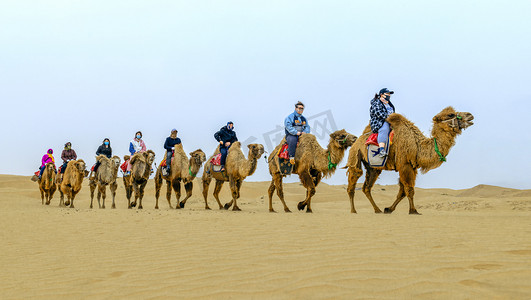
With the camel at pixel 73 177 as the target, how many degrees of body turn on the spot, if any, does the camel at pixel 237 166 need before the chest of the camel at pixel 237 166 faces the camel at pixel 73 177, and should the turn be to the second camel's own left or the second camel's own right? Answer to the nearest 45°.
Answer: approximately 180°

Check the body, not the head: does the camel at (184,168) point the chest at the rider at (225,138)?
yes

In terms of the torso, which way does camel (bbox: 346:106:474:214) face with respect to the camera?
to the viewer's right

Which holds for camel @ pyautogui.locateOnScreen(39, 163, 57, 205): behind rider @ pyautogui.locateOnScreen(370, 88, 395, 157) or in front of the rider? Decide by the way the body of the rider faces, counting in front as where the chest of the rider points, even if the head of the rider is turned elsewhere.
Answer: behind

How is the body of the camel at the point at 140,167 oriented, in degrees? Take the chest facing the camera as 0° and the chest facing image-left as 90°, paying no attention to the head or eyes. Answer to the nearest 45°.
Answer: approximately 315°

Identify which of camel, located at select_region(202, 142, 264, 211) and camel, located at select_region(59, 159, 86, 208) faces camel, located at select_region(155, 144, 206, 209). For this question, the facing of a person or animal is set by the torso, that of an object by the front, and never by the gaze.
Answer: camel, located at select_region(59, 159, 86, 208)

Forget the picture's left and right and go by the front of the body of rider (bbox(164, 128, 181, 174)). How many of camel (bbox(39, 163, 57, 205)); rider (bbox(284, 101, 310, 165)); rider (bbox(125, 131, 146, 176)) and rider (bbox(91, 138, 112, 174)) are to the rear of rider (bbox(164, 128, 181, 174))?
3

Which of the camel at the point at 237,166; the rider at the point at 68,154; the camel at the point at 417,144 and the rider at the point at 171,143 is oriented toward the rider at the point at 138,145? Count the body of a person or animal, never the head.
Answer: the rider at the point at 68,154

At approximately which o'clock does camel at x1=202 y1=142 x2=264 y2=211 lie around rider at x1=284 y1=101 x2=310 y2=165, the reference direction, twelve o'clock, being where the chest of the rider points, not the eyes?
The camel is roughly at 6 o'clock from the rider.

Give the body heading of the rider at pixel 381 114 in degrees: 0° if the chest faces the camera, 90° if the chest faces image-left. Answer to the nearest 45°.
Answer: approximately 270°

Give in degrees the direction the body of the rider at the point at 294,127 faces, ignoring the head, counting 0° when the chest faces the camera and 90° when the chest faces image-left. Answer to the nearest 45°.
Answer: approximately 315°

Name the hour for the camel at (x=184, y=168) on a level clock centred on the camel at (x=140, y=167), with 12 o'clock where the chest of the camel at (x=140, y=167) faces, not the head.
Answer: the camel at (x=184, y=168) is roughly at 12 o'clock from the camel at (x=140, y=167).

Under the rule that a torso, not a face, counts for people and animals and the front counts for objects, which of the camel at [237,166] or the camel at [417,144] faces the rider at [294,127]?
the camel at [237,166]

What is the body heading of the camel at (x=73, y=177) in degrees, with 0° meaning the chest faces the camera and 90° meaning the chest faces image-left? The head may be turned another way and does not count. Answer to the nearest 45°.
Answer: approximately 315°
